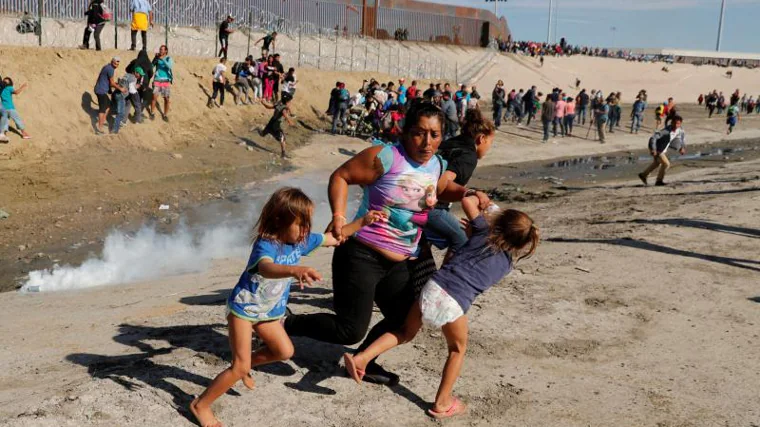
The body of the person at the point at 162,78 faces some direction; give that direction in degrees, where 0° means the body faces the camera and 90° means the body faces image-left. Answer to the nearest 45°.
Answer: approximately 0°

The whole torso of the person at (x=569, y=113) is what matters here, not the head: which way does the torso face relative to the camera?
away from the camera

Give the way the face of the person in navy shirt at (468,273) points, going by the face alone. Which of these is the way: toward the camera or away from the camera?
away from the camera

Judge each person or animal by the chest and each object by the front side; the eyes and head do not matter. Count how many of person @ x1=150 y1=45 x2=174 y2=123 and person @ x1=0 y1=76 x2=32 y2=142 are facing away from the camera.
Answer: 0

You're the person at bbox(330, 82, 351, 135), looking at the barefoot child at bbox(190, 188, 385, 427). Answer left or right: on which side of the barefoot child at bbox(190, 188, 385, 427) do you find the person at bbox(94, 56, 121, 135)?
right

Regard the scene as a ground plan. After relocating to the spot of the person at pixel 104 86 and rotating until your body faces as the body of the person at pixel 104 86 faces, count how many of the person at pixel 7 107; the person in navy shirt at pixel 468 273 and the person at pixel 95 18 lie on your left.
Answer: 1

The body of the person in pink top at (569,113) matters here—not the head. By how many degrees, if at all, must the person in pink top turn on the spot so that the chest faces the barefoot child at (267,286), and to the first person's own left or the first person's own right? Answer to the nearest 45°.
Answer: approximately 180°
